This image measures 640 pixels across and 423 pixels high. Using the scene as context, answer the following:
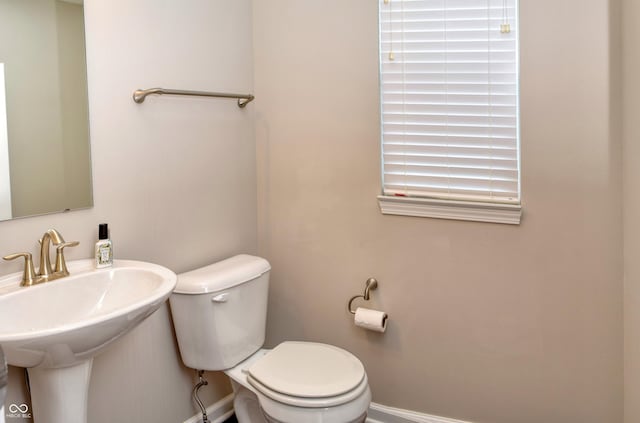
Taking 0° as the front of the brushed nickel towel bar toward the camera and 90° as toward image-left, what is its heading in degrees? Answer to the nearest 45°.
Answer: approximately 315°

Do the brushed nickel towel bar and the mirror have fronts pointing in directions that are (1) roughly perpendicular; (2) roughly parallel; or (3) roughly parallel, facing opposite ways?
roughly parallel

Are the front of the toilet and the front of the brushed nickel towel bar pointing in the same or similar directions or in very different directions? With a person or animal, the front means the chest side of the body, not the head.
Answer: same or similar directions

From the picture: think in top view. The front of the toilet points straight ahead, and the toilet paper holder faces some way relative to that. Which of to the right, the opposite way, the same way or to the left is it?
to the right

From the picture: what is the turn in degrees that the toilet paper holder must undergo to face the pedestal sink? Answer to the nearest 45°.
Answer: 0° — it already faces it

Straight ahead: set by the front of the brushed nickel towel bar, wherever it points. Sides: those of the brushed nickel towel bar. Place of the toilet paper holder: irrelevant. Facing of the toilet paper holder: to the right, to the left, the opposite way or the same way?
to the right

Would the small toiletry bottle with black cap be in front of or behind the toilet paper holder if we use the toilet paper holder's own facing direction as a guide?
in front

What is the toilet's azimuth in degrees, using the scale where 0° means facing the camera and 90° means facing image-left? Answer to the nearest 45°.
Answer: approximately 315°

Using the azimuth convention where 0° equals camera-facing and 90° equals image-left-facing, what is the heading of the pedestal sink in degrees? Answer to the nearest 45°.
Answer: approximately 315°

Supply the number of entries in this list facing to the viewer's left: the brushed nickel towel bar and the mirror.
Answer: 0
